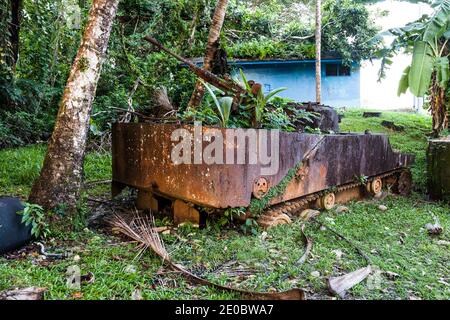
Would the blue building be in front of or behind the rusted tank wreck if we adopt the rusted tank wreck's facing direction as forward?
behind
